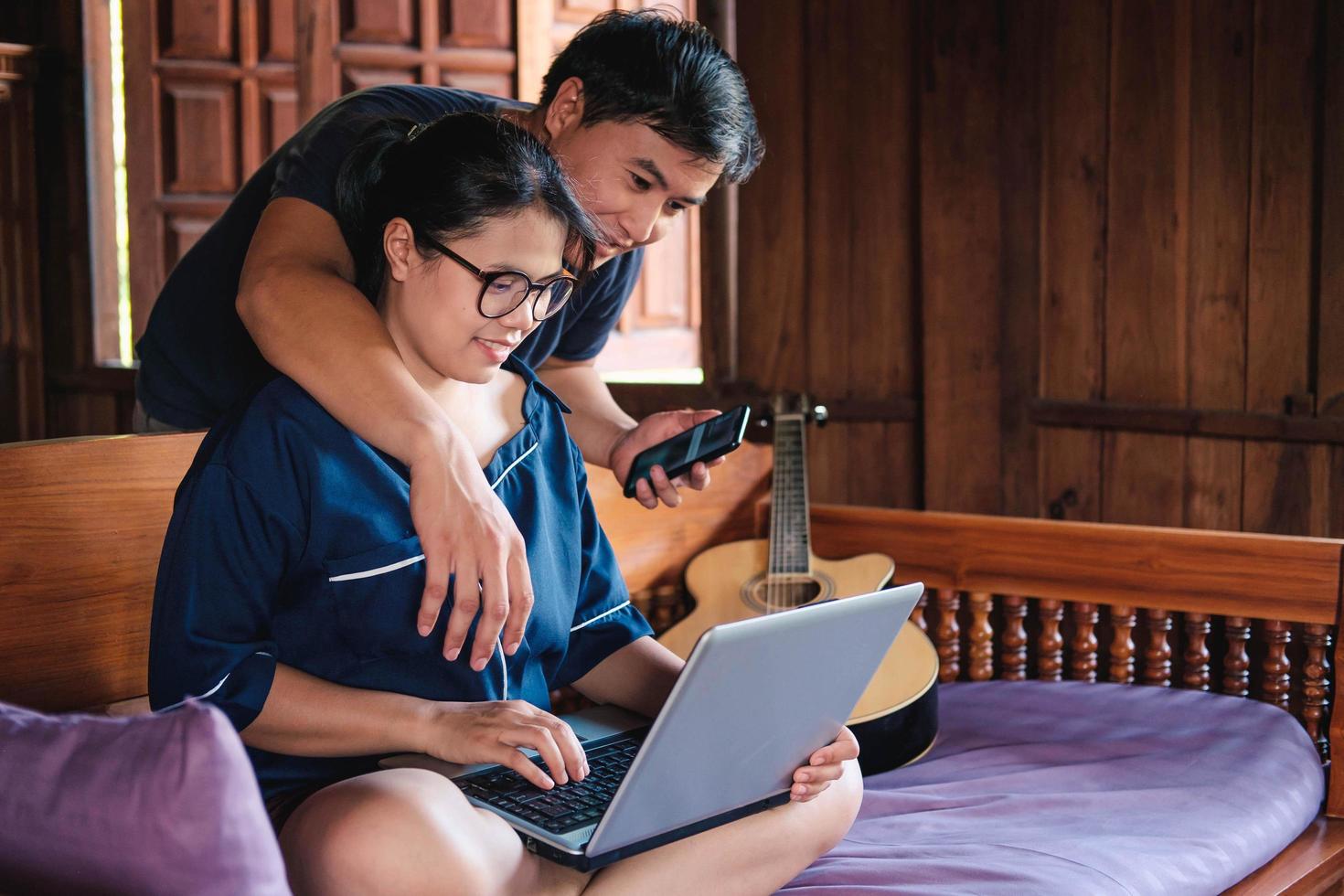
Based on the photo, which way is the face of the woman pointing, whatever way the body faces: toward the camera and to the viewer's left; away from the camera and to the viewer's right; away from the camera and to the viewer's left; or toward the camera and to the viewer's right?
toward the camera and to the viewer's right

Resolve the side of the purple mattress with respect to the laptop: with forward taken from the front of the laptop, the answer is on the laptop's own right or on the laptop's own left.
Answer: on the laptop's own right

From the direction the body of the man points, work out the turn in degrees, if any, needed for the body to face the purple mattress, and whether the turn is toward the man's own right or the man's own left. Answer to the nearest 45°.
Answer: approximately 45° to the man's own left

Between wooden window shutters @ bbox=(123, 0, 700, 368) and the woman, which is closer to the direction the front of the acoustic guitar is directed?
the woman

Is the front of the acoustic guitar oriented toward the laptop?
yes

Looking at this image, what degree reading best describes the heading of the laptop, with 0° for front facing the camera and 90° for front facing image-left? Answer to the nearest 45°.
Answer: approximately 135°

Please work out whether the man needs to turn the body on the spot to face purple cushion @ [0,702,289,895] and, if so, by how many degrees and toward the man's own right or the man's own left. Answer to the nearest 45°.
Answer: approximately 45° to the man's own right

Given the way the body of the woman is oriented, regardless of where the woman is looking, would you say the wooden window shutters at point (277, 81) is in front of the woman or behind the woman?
behind

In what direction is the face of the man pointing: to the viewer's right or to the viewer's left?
to the viewer's right

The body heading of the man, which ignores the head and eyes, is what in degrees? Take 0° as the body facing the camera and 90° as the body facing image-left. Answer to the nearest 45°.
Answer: approximately 315°

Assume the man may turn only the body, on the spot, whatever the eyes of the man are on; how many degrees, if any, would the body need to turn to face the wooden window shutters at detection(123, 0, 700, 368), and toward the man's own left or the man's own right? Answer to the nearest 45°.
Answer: approximately 135° to the man's own left
